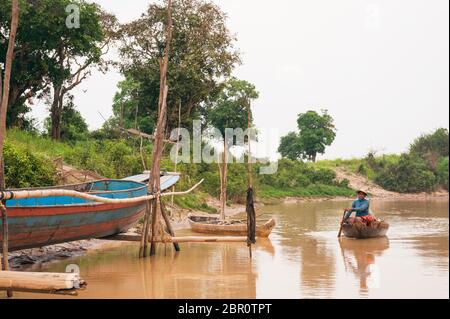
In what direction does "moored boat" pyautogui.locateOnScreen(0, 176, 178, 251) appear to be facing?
to the viewer's right

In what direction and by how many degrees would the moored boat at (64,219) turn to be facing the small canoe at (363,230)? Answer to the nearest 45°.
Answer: approximately 45° to its left
